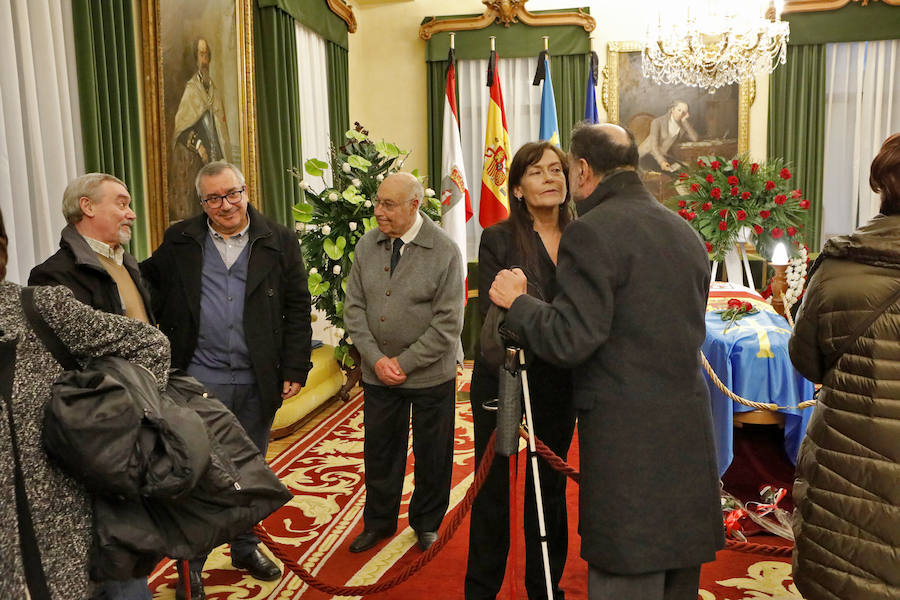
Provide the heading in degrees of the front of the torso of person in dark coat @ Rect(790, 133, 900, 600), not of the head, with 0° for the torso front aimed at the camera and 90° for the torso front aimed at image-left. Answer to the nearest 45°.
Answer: approximately 180°

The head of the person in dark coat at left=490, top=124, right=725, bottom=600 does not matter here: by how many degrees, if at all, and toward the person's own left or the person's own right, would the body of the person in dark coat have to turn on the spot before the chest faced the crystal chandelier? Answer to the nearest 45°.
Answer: approximately 45° to the person's own right

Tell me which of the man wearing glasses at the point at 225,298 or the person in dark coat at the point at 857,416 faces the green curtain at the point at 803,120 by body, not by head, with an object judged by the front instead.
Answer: the person in dark coat

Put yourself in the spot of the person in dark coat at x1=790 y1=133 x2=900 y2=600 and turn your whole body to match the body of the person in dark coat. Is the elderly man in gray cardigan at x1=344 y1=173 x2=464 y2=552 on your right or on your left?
on your left

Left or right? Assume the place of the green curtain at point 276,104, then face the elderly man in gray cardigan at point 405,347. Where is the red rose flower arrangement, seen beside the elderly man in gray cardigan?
left

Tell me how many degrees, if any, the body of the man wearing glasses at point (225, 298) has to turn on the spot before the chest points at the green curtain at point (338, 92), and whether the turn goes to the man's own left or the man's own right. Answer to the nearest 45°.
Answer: approximately 180°

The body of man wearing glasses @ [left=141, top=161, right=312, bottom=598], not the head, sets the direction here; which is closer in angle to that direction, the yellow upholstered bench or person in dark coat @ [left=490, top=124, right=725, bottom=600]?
the person in dark coat

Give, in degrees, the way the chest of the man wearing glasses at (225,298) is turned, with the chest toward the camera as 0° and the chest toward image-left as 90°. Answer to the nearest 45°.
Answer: approximately 0°

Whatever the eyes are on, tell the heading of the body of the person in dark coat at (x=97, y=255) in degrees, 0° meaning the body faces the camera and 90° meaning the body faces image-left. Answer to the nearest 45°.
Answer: approximately 315°

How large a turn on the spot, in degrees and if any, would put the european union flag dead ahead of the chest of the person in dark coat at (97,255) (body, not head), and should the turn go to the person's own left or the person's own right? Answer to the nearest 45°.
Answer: approximately 90° to the person's own left
